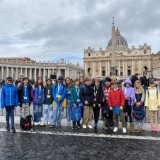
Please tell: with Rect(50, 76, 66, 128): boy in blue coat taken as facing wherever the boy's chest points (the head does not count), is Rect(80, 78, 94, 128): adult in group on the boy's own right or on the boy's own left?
on the boy's own left

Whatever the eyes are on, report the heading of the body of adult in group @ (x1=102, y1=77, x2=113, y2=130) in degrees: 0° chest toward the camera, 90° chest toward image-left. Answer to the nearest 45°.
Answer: approximately 0°

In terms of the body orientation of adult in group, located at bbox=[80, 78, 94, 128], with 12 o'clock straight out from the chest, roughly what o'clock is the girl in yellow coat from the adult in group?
The girl in yellow coat is roughly at 9 o'clock from the adult in group.

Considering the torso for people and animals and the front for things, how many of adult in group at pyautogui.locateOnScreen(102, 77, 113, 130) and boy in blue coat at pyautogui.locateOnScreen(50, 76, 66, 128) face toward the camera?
2

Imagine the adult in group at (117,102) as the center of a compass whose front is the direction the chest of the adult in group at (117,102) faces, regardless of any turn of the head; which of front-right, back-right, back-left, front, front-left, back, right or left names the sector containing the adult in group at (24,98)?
right

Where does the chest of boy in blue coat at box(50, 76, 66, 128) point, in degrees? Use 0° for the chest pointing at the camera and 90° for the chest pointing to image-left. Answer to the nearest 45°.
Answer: approximately 0°

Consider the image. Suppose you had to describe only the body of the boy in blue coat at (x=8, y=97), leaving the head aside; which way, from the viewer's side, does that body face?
toward the camera

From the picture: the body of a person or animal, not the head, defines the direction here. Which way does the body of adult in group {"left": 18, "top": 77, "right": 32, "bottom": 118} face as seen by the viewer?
toward the camera

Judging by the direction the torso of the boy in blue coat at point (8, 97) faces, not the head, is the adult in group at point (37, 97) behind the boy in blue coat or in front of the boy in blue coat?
behind

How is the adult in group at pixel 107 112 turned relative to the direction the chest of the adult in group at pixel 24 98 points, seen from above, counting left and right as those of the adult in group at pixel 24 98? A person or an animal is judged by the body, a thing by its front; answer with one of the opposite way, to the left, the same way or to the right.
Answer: the same way

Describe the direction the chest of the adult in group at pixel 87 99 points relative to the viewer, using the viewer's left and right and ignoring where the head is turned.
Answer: facing the viewer

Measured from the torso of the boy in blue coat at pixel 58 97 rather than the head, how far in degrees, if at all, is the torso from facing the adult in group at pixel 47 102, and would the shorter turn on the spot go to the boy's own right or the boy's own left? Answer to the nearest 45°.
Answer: approximately 135° to the boy's own right

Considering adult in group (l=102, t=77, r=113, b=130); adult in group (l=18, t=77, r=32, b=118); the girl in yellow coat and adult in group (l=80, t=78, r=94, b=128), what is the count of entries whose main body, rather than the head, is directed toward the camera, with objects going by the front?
4

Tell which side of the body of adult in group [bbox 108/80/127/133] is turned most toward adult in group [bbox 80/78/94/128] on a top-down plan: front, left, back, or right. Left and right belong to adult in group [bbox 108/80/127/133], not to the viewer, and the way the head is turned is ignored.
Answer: right
